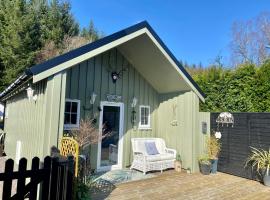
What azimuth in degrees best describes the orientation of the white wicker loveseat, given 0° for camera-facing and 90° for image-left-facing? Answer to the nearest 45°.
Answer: approximately 315°

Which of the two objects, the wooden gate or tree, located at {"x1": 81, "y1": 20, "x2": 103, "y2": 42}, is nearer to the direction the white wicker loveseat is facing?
the wooden gate

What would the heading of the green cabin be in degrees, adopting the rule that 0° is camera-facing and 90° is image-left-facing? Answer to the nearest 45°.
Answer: approximately 315°

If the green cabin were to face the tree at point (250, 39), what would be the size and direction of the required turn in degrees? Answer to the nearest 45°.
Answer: approximately 90° to its left

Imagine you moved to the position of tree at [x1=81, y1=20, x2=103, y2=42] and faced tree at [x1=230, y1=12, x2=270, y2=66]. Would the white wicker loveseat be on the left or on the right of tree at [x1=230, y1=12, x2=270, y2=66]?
right

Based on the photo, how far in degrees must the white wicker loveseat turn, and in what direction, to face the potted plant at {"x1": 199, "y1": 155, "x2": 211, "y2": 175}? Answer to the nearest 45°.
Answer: approximately 45° to its left

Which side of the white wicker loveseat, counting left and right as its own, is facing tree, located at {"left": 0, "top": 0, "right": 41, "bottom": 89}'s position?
back

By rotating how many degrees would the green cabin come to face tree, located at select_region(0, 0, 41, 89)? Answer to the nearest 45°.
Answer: approximately 180°

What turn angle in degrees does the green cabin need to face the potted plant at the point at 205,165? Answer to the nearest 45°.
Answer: approximately 45° to its left
